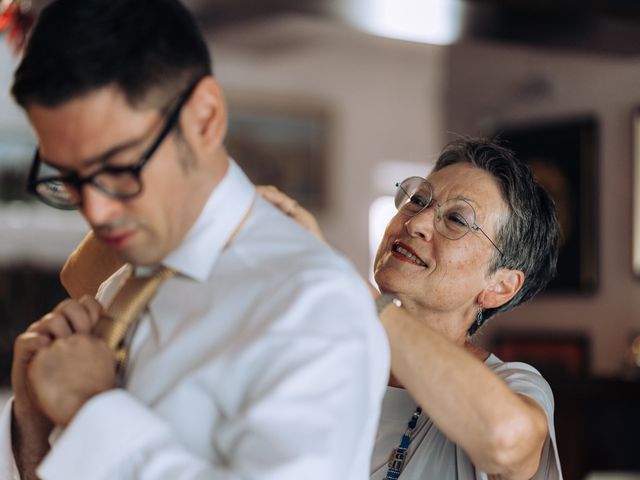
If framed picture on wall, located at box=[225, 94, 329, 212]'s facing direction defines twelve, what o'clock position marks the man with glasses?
The man with glasses is roughly at 12 o'clock from the framed picture on wall.

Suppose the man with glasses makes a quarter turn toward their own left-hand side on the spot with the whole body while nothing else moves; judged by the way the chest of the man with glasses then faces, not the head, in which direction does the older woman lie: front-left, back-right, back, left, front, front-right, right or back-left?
left

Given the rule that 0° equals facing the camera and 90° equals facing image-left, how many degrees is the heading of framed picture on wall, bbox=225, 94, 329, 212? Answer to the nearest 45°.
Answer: approximately 0°

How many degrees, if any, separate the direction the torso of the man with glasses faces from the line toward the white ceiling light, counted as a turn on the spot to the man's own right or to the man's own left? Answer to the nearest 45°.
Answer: approximately 135° to the man's own right

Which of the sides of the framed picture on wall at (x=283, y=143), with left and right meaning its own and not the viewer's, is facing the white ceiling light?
front

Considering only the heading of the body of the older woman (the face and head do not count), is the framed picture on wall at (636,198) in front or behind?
behind

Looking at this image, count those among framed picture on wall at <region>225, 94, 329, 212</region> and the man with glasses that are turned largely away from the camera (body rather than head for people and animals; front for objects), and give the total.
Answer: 0

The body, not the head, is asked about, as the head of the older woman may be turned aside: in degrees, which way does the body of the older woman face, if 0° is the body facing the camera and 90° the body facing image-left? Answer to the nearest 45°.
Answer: approximately 45°

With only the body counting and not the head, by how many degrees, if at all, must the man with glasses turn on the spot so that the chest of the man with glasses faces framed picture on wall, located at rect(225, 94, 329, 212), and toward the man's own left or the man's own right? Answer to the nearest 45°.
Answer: approximately 135° to the man's own right
